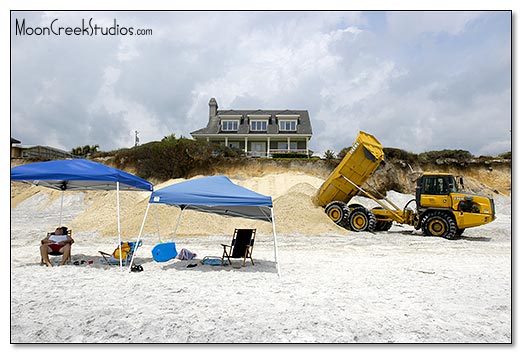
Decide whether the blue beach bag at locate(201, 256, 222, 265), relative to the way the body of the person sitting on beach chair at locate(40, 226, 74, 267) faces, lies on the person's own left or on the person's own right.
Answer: on the person's own left

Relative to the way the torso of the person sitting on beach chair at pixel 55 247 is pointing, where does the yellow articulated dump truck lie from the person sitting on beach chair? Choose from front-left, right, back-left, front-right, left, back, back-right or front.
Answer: left

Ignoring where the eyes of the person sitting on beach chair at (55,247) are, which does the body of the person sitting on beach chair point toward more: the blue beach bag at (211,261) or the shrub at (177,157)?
the blue beach bag

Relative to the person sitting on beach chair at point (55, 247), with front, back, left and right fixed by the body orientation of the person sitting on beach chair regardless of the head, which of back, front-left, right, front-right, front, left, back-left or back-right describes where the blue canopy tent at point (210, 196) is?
front-left

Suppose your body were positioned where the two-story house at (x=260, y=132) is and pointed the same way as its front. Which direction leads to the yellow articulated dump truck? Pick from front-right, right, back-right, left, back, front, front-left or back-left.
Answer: front

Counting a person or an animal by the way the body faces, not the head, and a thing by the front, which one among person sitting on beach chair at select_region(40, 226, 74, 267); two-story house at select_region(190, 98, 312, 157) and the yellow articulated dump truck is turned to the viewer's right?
the yellow articulated dump truck

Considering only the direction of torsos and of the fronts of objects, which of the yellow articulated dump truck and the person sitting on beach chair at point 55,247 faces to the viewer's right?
the yellow articulated dump truck

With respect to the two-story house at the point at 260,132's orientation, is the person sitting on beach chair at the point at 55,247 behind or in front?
in front

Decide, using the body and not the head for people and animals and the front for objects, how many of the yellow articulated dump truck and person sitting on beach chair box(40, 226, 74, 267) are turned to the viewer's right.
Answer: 1

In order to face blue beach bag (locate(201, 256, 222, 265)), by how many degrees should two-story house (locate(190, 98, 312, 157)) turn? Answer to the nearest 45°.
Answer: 0° — it already faces it

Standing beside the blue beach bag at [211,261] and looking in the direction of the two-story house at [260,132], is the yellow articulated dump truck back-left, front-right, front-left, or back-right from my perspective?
front-right

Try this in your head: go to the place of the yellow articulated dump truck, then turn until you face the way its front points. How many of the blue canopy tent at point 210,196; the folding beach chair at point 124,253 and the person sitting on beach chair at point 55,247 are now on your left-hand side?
0

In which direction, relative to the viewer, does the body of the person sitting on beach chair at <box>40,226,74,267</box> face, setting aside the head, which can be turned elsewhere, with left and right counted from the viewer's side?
facing the viewer

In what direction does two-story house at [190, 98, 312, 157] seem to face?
toward the camera

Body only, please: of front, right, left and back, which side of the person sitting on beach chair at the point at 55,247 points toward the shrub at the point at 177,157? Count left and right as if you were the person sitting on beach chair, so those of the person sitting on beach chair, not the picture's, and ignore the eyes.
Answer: back

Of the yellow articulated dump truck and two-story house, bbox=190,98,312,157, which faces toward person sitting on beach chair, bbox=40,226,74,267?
the two-story house

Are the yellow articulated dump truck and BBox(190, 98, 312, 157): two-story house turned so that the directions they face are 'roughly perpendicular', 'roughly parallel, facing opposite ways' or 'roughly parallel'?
roughly perpendicular

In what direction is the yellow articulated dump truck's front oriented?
to the viewer's right

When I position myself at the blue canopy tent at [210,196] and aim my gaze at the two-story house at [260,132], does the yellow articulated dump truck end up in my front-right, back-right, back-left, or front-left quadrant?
front-right
